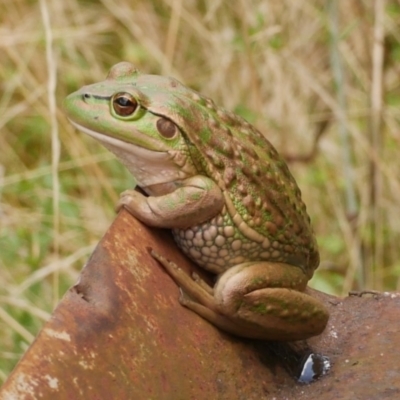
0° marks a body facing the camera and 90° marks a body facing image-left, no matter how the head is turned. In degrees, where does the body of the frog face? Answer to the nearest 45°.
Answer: approximately 90°
